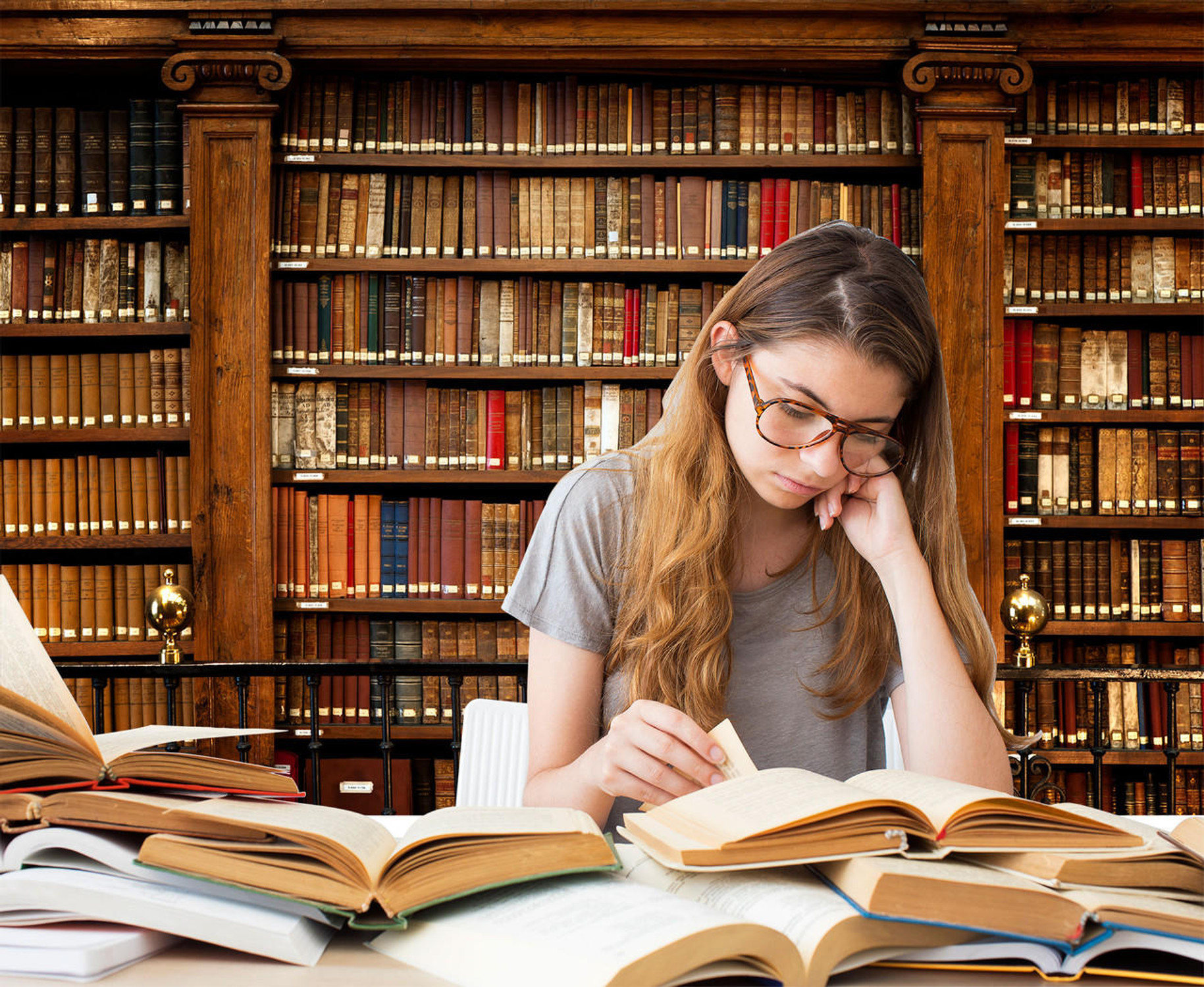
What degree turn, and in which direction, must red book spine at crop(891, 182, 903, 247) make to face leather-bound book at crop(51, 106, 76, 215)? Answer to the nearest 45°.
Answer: approximately 90° to its right

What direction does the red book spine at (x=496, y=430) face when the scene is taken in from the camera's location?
facing the viewer

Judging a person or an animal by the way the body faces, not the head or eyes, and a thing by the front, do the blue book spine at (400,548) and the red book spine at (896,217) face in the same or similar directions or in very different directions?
same or similar directions

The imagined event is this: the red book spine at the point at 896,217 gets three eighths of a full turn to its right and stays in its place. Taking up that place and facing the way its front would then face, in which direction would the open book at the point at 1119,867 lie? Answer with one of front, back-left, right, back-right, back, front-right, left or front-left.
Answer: back-left

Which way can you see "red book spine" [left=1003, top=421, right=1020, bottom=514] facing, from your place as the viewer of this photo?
facing the viewer

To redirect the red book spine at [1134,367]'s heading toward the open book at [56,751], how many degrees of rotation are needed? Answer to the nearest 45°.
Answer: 0° — it already faces it

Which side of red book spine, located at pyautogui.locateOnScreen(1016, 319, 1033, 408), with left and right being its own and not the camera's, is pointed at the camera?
front

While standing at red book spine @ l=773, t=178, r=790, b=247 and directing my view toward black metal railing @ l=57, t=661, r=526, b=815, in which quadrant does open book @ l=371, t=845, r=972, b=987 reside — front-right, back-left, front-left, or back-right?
front-left

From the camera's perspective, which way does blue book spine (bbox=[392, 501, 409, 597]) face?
toward the camera

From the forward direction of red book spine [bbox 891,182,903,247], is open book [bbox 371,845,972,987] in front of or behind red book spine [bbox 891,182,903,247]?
in front

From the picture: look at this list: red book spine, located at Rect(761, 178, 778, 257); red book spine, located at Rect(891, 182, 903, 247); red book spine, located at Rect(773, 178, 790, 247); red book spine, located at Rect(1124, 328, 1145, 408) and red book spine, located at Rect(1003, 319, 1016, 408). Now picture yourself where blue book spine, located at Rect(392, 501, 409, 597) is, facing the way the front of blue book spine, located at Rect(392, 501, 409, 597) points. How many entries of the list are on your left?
5
